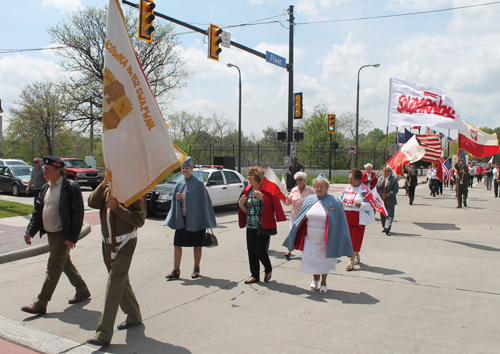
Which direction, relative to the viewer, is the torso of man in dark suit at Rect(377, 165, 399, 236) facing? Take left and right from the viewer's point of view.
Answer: facing the viewer and to the left of the viewer

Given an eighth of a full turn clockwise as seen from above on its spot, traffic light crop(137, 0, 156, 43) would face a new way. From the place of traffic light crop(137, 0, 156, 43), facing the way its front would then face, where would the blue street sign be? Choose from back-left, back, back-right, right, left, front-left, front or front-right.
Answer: back-left

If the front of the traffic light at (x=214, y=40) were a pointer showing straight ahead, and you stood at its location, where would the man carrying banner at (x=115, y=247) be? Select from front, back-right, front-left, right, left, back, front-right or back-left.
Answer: front-right

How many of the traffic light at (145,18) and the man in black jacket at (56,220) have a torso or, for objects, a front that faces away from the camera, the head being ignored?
0

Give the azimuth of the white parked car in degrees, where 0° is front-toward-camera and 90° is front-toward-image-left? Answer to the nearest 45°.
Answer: approximately 45°

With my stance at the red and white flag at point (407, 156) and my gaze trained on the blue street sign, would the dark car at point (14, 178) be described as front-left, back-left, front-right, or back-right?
front-left

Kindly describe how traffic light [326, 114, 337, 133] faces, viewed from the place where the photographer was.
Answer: facing the viewer

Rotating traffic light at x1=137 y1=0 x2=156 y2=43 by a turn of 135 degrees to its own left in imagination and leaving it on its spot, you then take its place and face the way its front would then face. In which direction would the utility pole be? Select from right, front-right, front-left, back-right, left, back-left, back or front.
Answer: front-right
